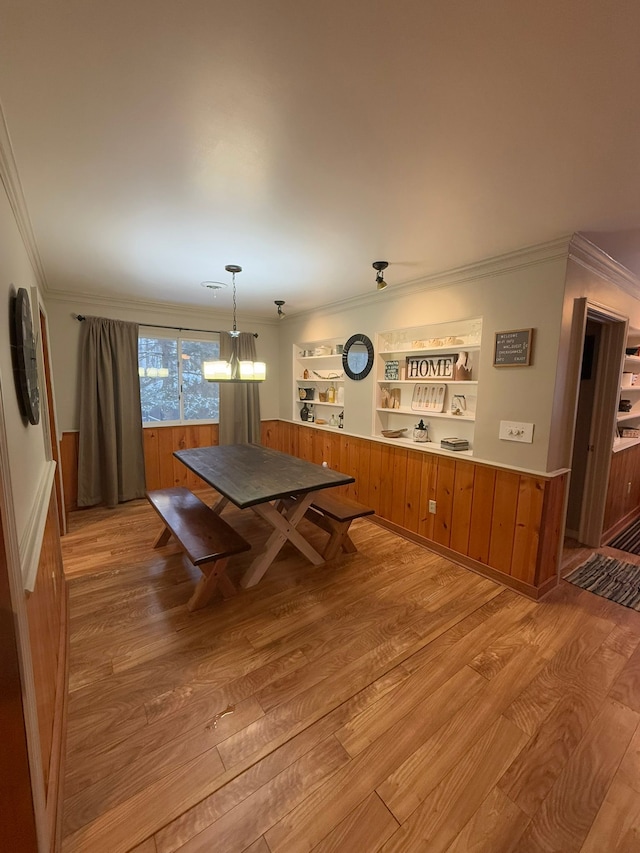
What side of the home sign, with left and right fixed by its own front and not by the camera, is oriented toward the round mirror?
right

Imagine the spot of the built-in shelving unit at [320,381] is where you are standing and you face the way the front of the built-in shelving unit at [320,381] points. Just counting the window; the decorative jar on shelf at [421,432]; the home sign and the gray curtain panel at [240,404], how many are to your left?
2

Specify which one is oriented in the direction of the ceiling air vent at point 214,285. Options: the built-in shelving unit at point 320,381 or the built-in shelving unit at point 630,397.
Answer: the built-in shelving unit at point 320,381

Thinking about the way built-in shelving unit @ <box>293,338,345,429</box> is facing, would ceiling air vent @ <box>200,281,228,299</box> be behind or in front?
in front

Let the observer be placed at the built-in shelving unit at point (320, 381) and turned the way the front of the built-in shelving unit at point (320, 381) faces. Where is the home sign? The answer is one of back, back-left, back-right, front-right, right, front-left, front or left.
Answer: left

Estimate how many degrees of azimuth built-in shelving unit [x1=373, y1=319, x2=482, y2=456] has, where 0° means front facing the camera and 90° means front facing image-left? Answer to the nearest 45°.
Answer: approximately 45°

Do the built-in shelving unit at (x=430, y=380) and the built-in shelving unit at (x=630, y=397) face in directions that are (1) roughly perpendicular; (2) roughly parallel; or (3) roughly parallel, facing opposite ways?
roughly perpendicular

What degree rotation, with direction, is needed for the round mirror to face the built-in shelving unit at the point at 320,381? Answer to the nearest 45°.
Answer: approximately 90° to its right

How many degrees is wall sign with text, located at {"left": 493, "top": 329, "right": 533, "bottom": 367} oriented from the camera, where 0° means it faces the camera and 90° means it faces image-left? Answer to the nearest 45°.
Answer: approximately 45°

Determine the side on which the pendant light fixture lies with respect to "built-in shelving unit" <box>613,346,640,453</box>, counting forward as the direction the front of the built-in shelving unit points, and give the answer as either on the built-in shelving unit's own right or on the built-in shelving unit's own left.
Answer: on the built-in shelving unit's own right

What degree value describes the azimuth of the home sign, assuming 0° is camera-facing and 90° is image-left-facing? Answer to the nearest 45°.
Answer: approximately 45°

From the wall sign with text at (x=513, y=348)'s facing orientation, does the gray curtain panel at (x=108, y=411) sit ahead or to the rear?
ahead

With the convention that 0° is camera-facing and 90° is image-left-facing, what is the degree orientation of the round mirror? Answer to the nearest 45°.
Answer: approximately 45°
